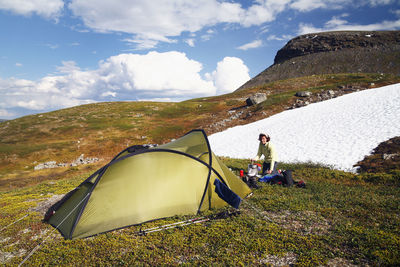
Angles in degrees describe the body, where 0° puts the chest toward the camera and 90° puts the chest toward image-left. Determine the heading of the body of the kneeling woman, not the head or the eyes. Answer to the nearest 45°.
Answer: approximately 45°

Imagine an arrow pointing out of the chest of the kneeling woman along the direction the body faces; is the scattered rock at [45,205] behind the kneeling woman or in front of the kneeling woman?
in front

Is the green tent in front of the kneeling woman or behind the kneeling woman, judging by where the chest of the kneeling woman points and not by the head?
in front

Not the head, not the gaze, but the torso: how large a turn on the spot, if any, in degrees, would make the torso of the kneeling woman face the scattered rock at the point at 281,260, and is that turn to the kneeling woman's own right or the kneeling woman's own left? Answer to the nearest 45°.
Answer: approximately 45° to the kneeling woman's own left
